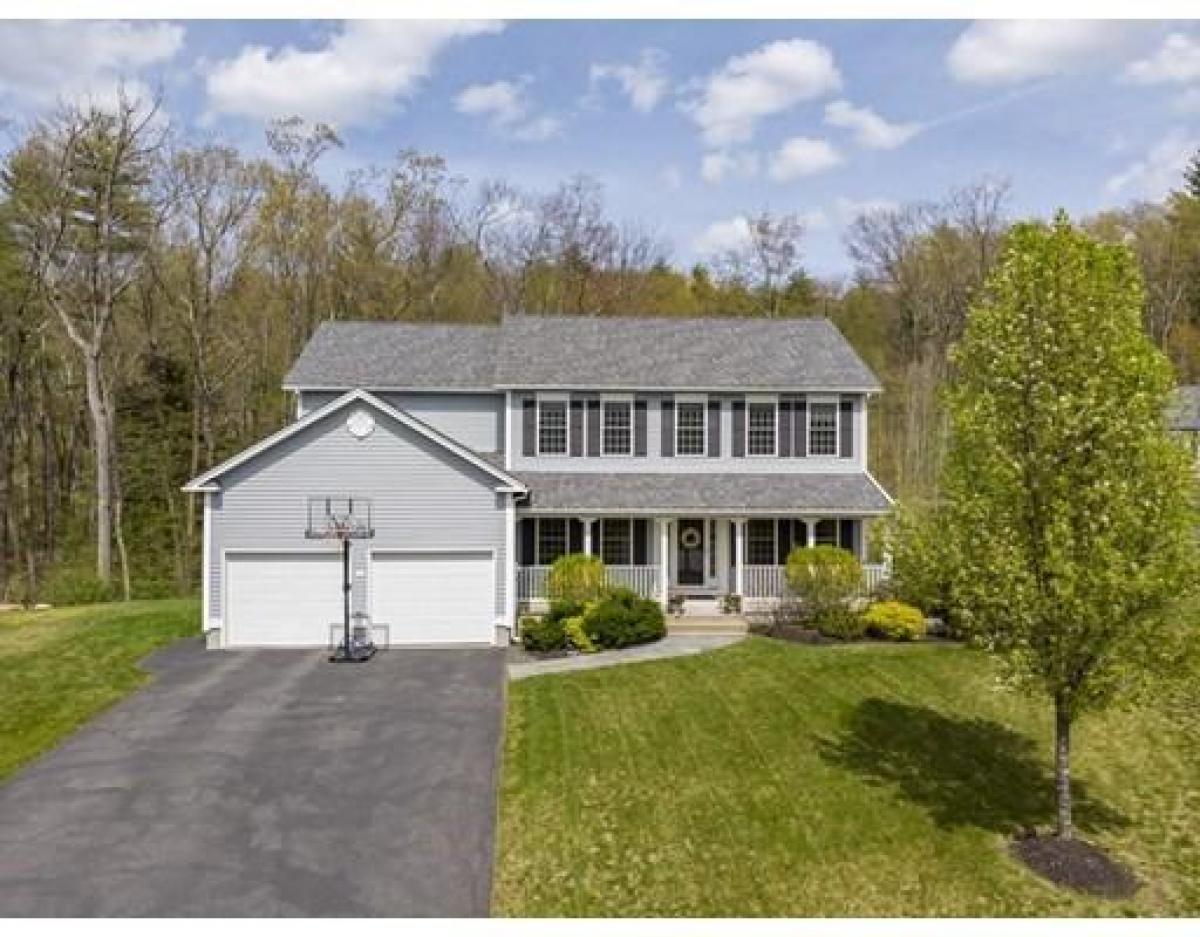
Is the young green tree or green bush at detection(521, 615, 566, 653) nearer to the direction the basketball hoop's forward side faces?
the young green tree

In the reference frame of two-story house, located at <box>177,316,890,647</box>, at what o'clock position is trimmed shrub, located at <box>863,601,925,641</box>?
The trimmed shrub is roughly at 10 o'clock from the two-story house.

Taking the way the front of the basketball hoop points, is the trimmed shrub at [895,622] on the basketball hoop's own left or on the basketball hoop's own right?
on the basketball hoop's own left

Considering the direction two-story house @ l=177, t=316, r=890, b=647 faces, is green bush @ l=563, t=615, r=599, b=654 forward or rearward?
forward

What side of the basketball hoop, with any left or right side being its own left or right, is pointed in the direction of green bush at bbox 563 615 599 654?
left

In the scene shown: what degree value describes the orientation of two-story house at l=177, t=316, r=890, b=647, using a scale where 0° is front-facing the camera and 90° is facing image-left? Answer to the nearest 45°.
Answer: approximately 0°

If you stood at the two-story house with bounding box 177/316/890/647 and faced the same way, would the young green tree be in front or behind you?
in front

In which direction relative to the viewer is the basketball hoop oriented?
toward the camera

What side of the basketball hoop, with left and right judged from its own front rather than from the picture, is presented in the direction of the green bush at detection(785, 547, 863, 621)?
left
